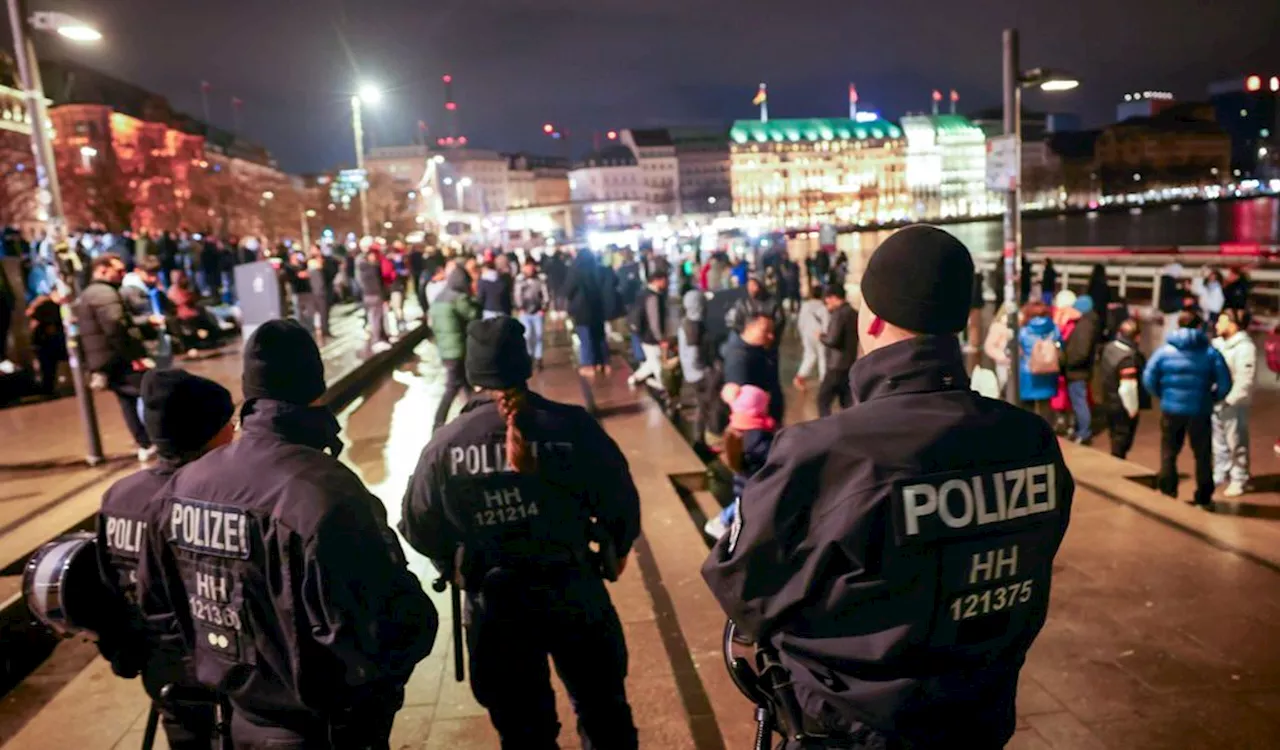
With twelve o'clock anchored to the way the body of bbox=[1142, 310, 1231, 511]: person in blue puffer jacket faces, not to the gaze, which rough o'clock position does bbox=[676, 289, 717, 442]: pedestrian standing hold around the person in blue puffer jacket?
The pedestrian standing is roughly at 9 o'clock from the person in blue puffer jacket.

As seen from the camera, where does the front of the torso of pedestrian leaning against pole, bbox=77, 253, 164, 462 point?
to the viewer's right

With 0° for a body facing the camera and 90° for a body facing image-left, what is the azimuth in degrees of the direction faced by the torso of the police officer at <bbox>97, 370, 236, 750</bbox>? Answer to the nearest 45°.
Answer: approximately 225°

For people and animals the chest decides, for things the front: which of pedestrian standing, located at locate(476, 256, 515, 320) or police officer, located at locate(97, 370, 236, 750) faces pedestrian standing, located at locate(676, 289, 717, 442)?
the police officer

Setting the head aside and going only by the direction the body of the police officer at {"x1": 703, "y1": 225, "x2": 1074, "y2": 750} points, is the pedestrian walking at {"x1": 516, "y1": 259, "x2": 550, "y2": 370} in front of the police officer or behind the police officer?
in front

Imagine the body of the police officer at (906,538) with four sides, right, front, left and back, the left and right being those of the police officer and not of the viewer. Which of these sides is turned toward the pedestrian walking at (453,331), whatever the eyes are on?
front

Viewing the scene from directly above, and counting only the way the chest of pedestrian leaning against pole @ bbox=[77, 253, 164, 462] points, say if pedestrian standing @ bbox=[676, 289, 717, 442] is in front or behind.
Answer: in front

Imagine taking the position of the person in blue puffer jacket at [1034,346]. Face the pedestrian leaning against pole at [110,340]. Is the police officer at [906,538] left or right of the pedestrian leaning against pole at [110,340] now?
left

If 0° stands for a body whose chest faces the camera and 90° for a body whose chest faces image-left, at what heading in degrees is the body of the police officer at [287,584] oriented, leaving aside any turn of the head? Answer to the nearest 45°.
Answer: approximately 225°

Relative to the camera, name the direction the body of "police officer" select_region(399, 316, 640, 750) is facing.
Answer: away from the camera
